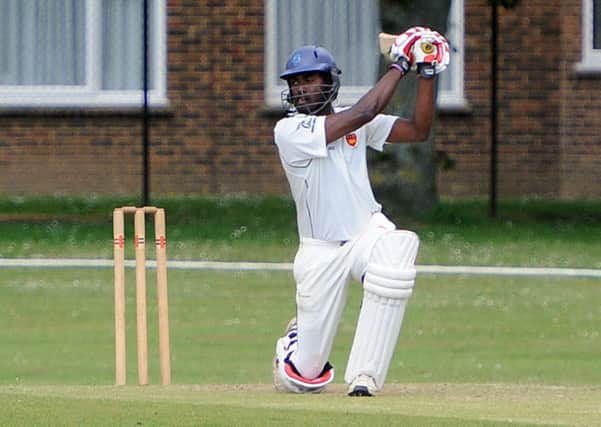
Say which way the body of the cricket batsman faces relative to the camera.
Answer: toward the camera

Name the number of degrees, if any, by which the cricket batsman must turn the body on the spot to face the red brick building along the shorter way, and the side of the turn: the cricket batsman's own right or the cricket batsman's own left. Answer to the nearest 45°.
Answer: approximately 180°

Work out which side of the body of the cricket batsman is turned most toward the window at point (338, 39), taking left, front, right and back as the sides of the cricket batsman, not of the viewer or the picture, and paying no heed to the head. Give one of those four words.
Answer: back
